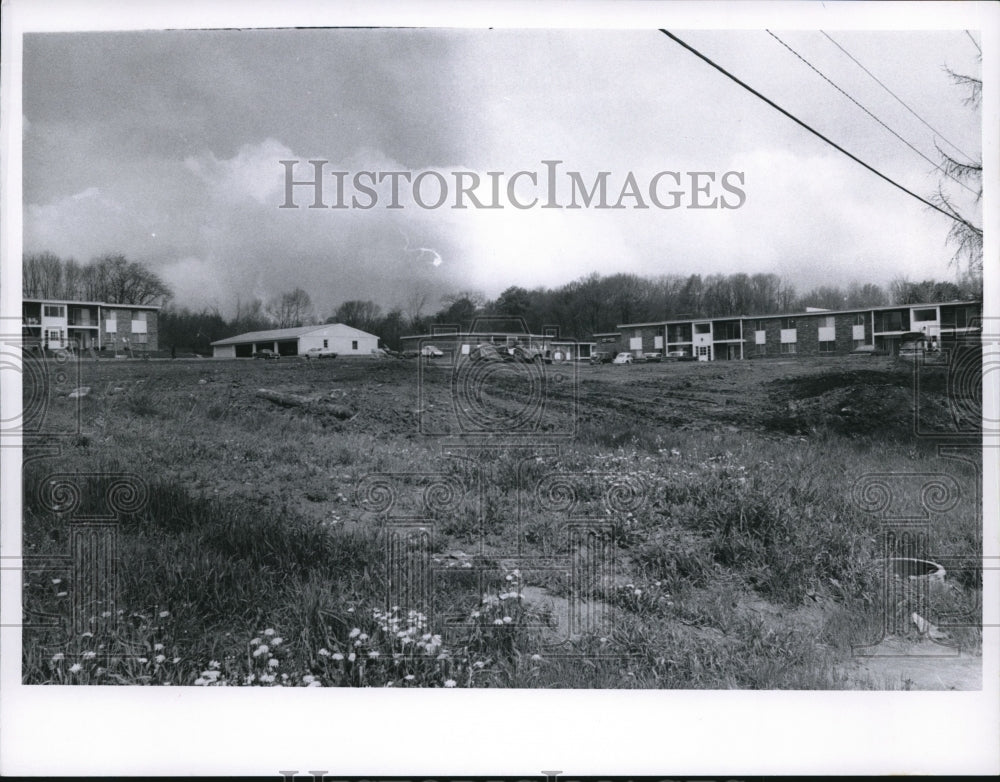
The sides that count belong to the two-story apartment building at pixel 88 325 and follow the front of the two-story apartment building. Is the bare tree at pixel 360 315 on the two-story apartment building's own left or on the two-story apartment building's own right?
on the two-story apartment building's own left

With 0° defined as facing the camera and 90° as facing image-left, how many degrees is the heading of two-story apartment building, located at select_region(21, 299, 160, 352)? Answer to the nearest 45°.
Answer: approximately 0°

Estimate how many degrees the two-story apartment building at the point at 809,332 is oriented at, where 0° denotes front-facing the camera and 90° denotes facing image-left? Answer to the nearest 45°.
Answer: approximately 45°

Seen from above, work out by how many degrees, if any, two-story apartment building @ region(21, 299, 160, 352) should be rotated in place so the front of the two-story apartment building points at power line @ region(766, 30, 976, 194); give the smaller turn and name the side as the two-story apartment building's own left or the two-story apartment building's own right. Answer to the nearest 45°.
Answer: approximately 45° to the two-story apartment building's own left
